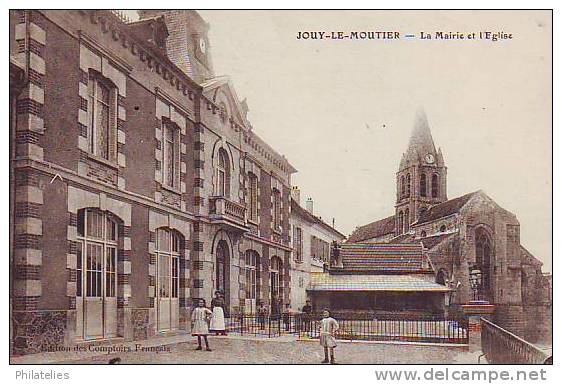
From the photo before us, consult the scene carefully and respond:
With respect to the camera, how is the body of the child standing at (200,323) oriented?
toward the camera

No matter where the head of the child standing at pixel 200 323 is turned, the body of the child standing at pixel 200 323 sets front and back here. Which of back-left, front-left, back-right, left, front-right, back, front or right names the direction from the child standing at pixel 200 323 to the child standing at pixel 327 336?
front-left

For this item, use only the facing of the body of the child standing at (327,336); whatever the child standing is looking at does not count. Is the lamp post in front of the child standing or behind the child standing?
behind

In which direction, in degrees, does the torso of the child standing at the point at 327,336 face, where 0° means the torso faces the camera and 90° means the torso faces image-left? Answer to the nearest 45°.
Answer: approximately 0°

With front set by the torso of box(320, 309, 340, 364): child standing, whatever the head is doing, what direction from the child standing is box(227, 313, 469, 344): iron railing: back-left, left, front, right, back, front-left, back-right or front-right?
back

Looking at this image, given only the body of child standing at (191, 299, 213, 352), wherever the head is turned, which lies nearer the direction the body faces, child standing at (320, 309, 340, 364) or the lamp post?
the child standing

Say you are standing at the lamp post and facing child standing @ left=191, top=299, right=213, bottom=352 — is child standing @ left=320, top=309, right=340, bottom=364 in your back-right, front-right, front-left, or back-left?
front-left

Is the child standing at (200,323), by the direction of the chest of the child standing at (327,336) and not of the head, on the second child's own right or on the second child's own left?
on the second child's own right

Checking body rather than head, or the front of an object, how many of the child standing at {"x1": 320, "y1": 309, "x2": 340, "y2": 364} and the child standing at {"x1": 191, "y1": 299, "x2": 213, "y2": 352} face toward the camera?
2

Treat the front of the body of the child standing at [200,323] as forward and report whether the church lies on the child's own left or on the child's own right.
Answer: on the child's own left
